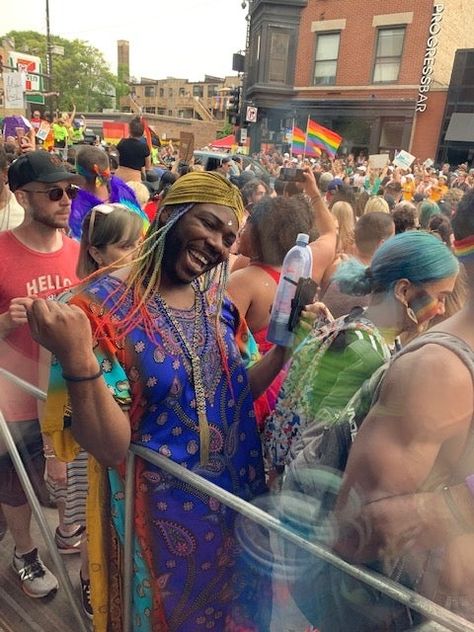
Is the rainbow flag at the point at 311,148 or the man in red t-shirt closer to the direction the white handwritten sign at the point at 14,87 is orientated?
the man in red t-shirt

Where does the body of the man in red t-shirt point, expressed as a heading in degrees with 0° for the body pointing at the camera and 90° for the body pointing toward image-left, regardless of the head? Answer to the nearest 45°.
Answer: approximately 315°

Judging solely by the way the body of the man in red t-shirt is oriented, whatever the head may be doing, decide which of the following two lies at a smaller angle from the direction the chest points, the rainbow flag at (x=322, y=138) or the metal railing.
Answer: the metal railing

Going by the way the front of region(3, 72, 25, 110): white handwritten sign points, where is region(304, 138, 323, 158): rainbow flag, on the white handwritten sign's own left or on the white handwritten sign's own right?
on the white handwritten sign's own left
